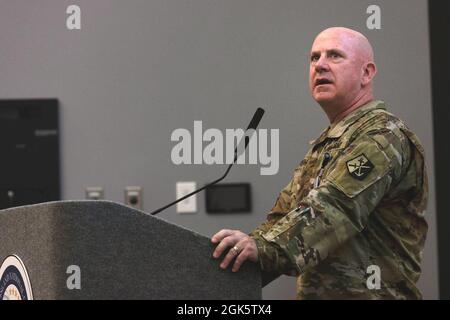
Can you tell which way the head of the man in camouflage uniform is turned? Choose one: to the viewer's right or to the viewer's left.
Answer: to the viewer's left

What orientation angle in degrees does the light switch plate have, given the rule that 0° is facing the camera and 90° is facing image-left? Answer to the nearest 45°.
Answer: approximately 0°

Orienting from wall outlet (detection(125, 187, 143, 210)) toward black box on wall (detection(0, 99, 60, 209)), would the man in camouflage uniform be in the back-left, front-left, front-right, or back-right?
back-left

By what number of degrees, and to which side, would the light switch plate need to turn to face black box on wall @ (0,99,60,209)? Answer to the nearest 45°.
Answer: approximately 90° to its right

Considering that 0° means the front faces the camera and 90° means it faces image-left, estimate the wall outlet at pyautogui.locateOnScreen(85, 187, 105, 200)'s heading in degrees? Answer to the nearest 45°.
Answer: approximately 0°
